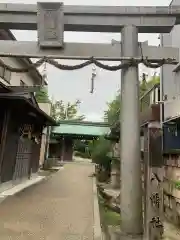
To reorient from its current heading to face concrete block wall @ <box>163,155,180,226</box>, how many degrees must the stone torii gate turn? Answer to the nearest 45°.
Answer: approximately 135° to its left

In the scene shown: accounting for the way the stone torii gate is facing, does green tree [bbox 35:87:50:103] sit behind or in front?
behind

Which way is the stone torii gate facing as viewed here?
toward the camera

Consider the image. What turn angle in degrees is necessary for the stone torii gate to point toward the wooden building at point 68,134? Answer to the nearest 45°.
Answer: approximately 180°
